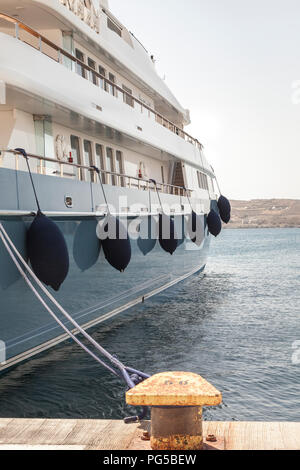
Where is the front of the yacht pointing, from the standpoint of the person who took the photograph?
facing away from the viewer and to the right of the viewer

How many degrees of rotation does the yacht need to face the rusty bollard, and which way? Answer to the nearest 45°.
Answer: approximately 135° to its right
